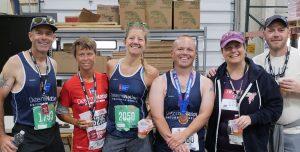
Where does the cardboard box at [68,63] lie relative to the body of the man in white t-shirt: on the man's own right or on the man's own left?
on the man's own right

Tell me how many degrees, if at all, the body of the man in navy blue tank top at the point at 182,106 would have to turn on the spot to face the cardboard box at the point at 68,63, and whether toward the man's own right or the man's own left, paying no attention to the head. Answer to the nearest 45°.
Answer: approximately 135° to the man's own right

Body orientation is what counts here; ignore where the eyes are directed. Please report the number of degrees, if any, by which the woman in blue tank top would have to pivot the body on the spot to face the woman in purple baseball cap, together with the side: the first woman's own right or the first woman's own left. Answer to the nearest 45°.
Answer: approximately 90° to the first woman's own left

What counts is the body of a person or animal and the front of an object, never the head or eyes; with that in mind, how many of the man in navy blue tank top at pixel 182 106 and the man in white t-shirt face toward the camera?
2

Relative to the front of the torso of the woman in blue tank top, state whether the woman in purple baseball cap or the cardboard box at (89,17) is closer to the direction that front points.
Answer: the woman in purple baseball cap

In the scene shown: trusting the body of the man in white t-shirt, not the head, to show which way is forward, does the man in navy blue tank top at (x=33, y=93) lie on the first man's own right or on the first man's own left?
on the first man's own right

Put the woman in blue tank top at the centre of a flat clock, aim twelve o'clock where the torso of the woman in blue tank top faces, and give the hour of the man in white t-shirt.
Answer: The man in white t-shirt is roughly at 9 o'clock from the woman in blue tank top.

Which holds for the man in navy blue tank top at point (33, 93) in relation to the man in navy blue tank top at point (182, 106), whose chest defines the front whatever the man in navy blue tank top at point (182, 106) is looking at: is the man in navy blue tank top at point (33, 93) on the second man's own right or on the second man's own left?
on the second man's own right

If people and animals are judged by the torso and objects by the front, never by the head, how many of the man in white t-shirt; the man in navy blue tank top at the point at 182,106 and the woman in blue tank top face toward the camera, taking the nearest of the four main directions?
3

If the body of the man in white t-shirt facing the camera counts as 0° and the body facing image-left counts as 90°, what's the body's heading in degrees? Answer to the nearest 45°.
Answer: approximately 0°
